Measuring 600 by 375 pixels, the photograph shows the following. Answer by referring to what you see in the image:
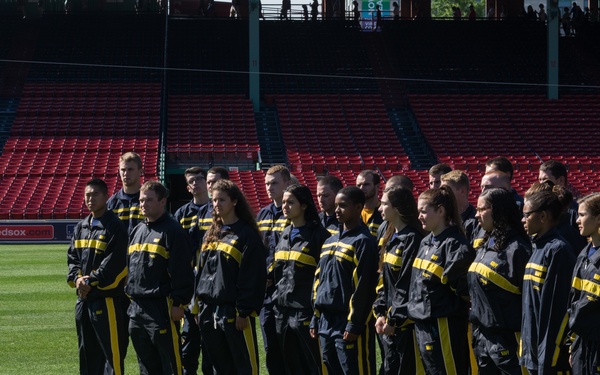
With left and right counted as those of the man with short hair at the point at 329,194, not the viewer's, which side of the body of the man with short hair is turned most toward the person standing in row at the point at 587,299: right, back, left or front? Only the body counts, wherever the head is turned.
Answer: left

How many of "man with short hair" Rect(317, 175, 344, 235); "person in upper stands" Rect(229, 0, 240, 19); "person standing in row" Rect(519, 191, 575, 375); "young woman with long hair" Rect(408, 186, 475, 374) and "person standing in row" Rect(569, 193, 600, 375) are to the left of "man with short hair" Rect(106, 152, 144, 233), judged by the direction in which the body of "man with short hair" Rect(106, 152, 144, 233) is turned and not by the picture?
4

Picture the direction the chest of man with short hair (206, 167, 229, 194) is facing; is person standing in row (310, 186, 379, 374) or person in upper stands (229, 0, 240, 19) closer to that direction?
the person standing in row

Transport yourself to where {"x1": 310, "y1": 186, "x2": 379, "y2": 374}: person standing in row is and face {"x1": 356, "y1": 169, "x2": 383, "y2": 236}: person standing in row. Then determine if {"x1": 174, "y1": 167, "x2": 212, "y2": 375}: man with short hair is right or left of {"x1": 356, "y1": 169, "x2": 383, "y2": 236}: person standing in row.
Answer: left

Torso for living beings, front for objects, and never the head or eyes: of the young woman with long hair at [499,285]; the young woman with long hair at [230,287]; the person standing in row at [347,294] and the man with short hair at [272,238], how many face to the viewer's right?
0

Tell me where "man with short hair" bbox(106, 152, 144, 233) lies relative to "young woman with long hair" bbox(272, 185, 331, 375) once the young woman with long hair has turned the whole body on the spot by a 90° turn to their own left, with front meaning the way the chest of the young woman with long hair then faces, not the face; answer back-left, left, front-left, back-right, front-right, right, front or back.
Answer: back

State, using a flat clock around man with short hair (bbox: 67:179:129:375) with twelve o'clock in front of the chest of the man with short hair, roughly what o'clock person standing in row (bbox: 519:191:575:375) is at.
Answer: The person standing in row is roughly at 9 o'clock from the man with short hair.

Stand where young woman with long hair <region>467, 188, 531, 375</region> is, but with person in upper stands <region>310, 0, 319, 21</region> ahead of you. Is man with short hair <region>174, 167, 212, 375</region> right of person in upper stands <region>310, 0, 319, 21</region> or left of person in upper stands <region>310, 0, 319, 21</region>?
left

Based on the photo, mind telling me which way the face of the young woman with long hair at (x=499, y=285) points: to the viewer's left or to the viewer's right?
to the viewer's left

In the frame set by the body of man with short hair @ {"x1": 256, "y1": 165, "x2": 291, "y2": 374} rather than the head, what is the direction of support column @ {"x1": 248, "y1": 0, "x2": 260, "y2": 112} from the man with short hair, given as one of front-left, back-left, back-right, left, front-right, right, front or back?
back-right

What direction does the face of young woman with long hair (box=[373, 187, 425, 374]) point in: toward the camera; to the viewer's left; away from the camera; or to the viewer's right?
to the viewer's left
